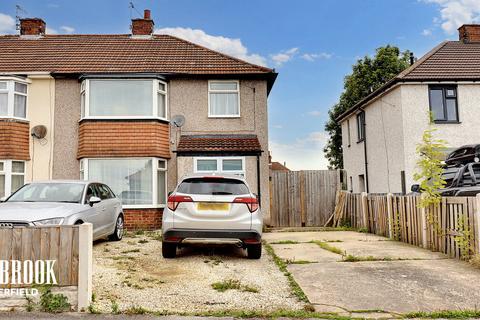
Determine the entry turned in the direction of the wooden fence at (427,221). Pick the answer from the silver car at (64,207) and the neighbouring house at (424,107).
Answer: the neighbouring house

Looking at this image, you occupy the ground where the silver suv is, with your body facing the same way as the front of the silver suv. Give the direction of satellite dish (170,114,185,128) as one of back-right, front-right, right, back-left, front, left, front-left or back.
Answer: front

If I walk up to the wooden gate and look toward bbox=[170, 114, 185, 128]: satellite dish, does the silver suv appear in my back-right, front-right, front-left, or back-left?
front-left

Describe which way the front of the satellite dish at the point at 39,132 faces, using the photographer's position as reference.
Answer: facing the viewer and to the left of the viewer

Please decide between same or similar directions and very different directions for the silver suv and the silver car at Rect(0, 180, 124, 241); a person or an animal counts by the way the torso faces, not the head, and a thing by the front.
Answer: very different directions

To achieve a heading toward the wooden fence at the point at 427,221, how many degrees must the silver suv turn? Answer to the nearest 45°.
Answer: approximately 90° to its right

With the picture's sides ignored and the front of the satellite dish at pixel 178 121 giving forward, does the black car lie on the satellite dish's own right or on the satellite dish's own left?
on the satellite dish's own left

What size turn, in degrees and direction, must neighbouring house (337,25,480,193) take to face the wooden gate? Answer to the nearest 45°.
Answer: approximately 45° to its right

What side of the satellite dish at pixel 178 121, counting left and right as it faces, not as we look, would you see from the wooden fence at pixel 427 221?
left

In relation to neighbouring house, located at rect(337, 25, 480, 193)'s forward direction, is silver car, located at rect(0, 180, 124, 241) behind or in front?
in front

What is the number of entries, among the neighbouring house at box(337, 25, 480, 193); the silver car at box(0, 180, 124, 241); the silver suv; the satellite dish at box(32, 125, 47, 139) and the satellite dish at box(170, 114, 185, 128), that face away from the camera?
1

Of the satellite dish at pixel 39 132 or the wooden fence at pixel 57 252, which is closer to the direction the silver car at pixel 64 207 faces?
the wooden fence

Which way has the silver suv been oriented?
away from the camera

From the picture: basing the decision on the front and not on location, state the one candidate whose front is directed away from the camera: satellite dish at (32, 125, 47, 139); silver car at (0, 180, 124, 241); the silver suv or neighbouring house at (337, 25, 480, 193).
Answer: the silver suv

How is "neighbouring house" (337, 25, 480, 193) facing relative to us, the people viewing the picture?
facing the viewer

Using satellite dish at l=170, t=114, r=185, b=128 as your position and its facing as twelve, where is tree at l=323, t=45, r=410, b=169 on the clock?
The tree is roughly at 6 o'clock from the satellite dish.

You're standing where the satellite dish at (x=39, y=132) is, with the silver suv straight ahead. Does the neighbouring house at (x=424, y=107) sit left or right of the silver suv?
left

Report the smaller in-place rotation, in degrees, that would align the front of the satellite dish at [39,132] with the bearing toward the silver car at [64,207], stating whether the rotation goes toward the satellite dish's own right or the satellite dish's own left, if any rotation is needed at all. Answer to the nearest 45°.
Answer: approximately 45° to the satellite dish's own left

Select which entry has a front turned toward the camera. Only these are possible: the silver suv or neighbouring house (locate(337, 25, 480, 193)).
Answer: the neighbouring house
